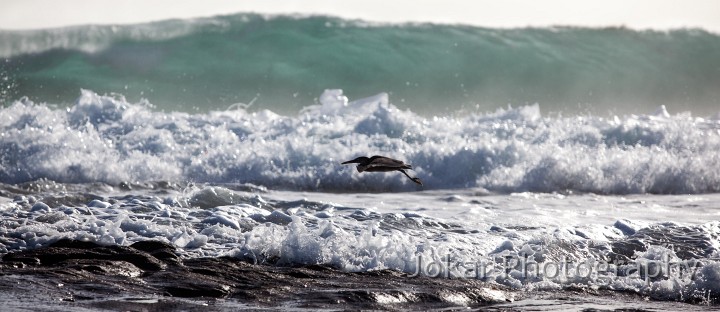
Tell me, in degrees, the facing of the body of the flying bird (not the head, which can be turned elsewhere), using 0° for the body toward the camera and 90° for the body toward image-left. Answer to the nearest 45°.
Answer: approximately 90°
